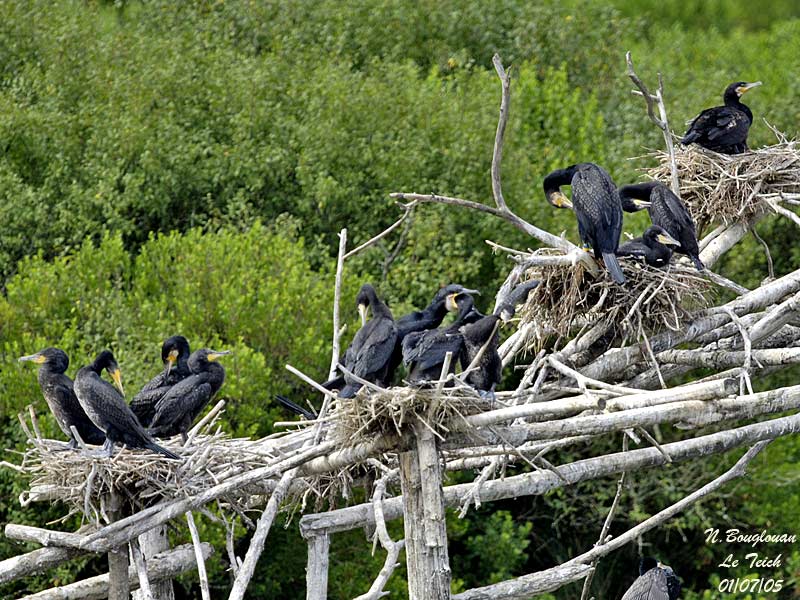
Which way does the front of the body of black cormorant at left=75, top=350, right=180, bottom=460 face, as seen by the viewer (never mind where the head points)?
to the viewer's left

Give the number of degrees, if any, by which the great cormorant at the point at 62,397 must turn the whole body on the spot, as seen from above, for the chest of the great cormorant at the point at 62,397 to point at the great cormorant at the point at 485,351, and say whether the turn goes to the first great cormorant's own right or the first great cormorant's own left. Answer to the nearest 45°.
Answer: approximately 135° to the first great cormorant's own left

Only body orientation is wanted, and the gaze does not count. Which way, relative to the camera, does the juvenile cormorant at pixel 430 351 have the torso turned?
to the viewer's right

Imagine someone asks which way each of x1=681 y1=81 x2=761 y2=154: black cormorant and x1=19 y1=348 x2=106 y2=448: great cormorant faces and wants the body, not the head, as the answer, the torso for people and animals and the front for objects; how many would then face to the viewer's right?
1

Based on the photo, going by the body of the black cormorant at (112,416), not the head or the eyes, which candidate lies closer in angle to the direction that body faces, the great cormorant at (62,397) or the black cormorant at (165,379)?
the great cormorant

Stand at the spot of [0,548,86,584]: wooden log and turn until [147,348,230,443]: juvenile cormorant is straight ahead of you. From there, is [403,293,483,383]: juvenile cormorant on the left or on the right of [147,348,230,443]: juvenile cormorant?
right

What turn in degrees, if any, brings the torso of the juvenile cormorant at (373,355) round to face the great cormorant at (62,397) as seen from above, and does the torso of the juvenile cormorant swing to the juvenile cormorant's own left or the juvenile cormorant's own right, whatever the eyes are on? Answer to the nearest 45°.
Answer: approximately 135° to the juvenile cormorant's own left

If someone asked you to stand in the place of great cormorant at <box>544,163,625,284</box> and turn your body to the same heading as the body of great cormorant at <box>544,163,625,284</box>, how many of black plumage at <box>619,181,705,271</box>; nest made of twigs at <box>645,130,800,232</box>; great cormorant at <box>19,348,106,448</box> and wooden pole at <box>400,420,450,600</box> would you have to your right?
2

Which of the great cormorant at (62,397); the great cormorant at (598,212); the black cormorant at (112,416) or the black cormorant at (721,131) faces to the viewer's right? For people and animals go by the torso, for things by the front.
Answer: the black cormorant at (721,131)

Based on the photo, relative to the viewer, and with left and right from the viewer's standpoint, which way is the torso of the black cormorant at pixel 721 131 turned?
facing to the right of the viewer

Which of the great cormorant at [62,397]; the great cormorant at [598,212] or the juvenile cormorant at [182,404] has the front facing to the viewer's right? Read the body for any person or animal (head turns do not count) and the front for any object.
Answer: the juvenile cormorant

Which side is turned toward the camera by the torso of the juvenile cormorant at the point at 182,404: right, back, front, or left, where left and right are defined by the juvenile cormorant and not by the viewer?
right

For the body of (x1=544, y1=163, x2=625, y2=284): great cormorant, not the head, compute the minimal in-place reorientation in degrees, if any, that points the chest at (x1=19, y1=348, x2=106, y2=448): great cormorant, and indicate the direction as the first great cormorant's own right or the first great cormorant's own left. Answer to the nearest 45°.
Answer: approximately 45° to the first great cormorant's own left

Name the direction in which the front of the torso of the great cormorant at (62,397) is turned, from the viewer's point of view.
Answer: to the viewer's left

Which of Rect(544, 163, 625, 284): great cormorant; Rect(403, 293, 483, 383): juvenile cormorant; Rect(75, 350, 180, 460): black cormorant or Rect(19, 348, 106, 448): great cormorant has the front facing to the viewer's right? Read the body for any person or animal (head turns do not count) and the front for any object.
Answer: the juvenile cormorant

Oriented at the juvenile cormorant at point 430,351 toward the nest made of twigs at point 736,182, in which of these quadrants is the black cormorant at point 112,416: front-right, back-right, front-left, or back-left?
back-left
